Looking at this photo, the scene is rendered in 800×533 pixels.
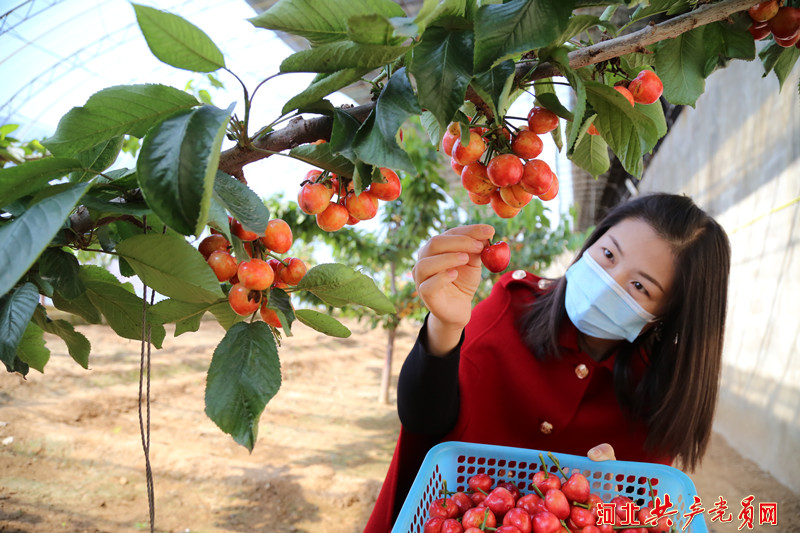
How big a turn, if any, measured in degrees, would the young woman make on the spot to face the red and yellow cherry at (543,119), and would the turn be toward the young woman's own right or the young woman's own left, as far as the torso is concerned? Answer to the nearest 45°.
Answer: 0° — they already face it

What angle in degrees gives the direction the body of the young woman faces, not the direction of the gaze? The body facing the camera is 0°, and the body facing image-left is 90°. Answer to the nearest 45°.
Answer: approximately 0°
